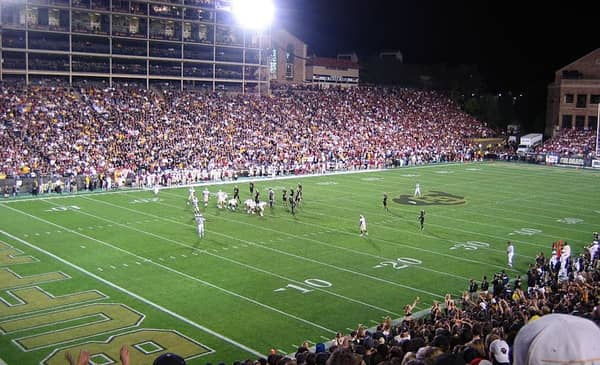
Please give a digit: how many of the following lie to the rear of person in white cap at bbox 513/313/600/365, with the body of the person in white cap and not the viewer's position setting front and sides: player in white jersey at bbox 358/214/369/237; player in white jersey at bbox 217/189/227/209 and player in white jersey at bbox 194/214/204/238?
0

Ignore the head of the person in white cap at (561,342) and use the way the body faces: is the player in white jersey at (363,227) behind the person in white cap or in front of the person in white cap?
in front

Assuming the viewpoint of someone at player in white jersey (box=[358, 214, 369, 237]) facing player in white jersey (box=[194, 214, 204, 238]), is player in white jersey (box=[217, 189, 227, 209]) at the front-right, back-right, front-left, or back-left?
front-right

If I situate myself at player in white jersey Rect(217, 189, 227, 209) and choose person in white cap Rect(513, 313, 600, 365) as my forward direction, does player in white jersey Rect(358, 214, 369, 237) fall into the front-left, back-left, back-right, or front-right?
front-left

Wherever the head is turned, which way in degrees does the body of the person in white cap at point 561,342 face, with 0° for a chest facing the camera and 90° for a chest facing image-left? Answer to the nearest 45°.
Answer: approximately 180°

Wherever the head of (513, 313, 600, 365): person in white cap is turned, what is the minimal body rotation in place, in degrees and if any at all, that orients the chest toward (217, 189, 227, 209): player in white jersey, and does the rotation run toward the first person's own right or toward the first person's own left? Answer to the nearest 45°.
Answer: approximately 45° to the first person's own left

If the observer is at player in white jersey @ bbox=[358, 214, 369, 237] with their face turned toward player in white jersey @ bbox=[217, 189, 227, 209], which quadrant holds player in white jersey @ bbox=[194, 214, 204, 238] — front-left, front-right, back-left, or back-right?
front-left

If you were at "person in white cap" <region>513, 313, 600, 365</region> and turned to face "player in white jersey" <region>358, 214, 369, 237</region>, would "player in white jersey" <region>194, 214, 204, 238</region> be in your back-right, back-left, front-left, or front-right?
front-left

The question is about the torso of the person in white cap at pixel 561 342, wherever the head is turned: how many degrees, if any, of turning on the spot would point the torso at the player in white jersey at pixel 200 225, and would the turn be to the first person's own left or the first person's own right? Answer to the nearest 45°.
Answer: approximately 45° to the first person's own left
